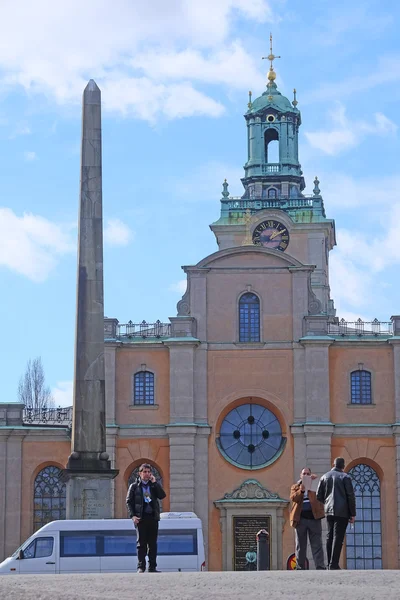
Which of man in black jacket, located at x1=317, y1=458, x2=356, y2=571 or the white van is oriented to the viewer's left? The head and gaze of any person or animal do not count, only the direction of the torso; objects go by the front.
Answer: the white van

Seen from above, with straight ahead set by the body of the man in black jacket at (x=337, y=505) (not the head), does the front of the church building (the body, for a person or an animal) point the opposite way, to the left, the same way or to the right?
the opposite way

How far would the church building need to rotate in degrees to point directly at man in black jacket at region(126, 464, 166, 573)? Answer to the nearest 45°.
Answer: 0° — it already faces them

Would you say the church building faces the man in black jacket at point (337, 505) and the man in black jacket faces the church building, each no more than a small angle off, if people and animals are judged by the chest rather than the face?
yes

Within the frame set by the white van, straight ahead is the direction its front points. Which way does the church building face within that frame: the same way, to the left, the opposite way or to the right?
to the left

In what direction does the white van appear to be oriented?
to the viewer's left

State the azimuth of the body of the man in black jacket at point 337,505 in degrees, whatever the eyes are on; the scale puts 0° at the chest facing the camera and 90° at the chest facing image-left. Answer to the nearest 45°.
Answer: approximately 180°

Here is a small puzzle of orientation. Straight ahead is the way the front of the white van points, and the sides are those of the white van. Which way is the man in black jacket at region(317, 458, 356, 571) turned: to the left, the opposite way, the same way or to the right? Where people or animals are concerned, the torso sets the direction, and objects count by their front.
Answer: to the right

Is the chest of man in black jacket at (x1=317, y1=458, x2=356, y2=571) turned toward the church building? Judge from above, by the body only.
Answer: yes
